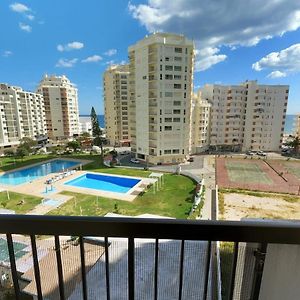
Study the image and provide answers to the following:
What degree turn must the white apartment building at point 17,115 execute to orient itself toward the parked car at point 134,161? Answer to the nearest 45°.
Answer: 0° — it already faces it

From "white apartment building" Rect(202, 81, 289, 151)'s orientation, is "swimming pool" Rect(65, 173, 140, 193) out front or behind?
out front

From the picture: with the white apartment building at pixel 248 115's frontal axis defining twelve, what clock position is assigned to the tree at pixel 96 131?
The tree is roughly at 2 o'clock from the white apartment building.

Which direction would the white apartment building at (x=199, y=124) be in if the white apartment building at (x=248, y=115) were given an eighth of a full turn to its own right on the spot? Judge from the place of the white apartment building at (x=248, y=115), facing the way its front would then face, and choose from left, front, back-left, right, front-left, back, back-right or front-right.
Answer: front

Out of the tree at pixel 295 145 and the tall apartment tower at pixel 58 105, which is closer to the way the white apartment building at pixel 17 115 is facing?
the tree

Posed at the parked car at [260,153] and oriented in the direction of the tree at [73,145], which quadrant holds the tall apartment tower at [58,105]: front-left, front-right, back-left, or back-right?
front-right

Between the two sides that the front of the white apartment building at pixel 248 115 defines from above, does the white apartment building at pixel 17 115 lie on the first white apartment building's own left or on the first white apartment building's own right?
on the first white apartment building's own right

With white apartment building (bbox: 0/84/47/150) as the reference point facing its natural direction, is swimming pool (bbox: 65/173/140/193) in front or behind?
in front

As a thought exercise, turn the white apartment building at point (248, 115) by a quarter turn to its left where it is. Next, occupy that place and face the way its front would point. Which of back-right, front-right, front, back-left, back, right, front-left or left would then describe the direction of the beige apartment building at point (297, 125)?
front-left

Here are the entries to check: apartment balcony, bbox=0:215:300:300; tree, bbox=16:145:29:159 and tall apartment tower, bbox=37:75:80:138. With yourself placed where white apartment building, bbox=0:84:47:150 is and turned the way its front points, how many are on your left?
1

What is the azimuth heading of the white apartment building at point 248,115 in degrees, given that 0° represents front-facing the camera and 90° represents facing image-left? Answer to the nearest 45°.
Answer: approximately 0°

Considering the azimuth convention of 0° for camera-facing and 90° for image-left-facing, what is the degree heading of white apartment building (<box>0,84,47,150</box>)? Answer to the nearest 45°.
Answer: approximately 315°

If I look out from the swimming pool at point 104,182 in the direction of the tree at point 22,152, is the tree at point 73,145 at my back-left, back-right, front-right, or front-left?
front-right

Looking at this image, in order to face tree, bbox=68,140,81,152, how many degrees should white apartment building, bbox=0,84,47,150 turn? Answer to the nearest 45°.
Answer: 0° — it already faces it

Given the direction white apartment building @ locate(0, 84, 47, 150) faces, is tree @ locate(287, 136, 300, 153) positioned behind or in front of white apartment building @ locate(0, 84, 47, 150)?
in front

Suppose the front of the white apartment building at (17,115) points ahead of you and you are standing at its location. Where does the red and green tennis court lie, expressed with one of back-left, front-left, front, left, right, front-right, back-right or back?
front

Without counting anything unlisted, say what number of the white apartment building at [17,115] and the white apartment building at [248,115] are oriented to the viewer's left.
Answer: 0
